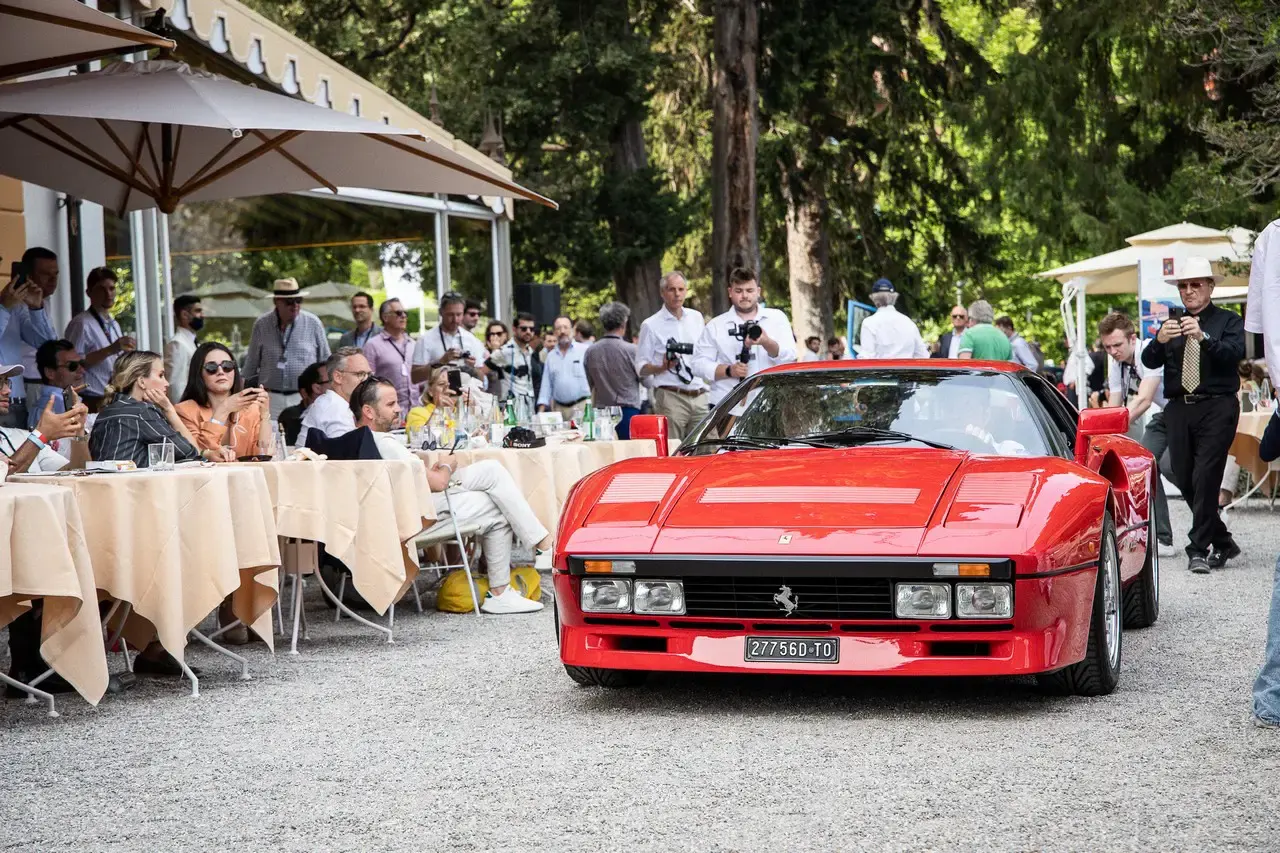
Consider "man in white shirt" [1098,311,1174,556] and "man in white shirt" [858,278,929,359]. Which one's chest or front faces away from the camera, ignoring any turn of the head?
"man in white shirt" [858,278,929,359]

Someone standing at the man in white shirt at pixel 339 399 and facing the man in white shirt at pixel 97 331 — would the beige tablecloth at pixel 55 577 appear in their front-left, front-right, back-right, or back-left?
back-left

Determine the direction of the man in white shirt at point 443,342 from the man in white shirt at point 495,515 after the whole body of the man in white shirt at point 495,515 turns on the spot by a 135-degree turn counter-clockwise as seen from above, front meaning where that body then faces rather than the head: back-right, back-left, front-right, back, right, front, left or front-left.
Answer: front-right

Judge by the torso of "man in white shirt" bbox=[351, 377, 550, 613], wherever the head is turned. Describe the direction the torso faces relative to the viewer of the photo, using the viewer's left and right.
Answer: facing to the right of the viewer

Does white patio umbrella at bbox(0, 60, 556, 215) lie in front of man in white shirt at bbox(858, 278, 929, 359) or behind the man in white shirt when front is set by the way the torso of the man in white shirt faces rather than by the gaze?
behind

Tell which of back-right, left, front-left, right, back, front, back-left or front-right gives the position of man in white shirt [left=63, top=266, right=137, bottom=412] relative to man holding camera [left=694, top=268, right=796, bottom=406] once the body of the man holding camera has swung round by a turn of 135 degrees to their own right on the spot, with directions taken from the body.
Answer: front-left

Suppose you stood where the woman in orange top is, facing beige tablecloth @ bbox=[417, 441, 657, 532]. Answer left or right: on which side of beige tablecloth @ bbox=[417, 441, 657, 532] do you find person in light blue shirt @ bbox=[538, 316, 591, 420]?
left

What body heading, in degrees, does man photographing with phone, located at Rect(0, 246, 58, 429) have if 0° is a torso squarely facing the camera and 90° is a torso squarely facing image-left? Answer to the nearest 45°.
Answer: approximately 315°

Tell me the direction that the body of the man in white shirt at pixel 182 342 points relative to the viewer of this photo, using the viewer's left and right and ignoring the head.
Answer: facing to the right of the viewer

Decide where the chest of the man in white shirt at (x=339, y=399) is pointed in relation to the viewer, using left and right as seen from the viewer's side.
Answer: facing to the right of the viewer
